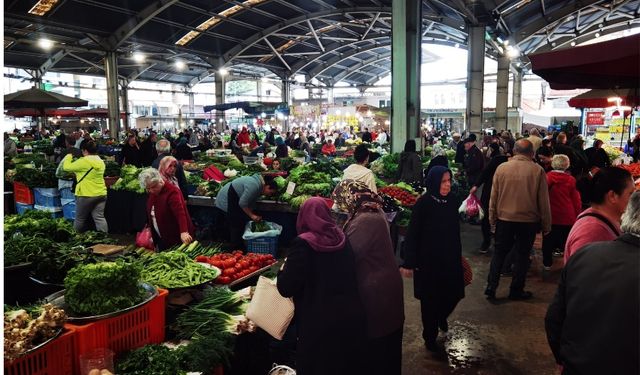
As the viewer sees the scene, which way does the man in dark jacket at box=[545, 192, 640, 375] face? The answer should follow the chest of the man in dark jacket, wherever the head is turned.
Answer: away from the camera

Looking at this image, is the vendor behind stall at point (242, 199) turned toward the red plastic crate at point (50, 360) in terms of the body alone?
no

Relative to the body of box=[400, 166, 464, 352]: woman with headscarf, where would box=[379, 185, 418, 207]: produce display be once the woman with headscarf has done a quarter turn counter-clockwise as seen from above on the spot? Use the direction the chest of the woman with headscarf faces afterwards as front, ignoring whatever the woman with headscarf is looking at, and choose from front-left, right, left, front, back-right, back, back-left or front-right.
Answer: front-left

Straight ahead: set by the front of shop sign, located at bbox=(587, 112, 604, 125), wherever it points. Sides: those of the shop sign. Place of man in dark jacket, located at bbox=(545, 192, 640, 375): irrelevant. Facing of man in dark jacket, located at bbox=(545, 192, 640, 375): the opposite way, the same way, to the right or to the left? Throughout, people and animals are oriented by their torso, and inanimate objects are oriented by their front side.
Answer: the opposite way

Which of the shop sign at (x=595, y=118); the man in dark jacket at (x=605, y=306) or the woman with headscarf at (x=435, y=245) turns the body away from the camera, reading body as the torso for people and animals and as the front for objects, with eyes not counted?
the man in dark jacket

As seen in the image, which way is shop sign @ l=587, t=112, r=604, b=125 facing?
toward the camera

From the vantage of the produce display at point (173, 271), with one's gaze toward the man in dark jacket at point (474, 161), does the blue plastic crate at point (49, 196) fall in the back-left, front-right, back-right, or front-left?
front-left

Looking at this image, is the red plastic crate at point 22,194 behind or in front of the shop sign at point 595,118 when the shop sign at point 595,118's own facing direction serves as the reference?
in front

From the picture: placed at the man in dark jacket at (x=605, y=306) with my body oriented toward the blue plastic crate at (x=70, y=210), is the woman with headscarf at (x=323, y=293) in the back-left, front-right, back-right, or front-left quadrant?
front-left

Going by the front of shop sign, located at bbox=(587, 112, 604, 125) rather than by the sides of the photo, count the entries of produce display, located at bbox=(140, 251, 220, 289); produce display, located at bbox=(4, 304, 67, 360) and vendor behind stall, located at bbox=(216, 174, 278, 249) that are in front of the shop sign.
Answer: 3

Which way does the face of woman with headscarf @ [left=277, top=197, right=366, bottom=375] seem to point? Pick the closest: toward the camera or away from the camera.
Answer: away from the camera
